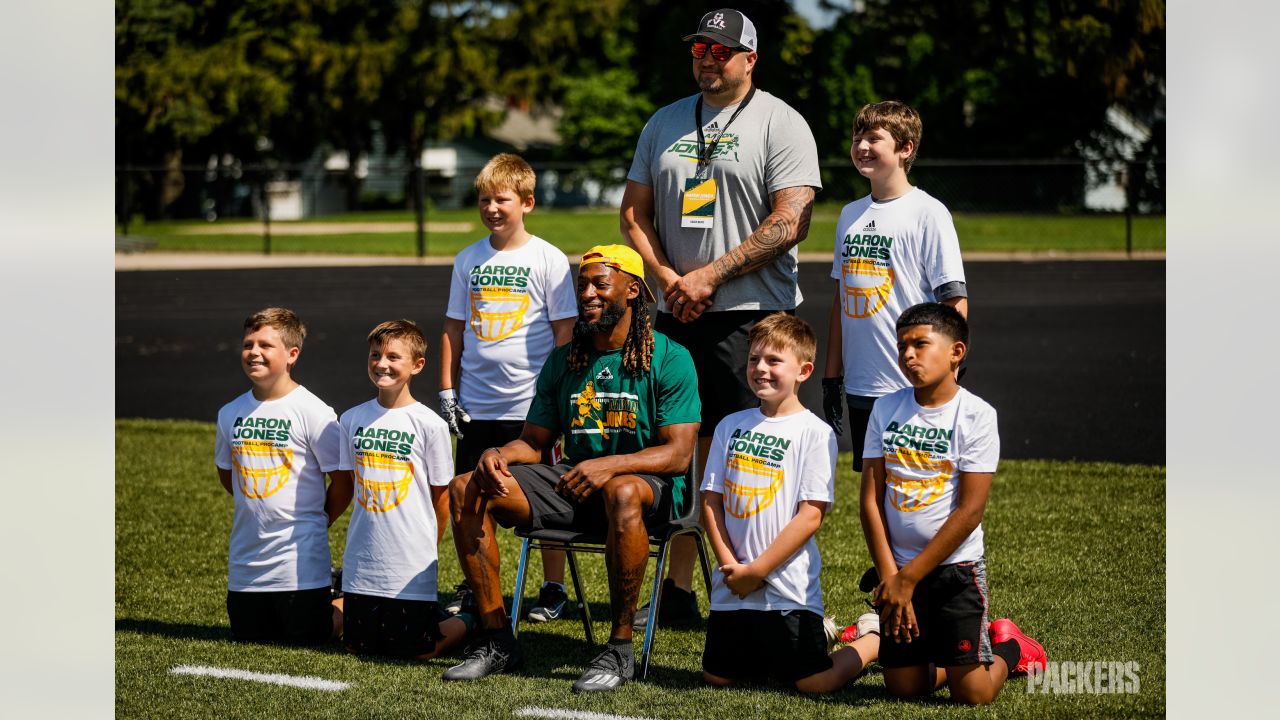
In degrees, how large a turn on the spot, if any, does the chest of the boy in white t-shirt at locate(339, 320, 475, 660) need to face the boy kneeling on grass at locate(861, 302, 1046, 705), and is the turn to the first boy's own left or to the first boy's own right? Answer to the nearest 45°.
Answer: approximately 90° to the first boy's own left

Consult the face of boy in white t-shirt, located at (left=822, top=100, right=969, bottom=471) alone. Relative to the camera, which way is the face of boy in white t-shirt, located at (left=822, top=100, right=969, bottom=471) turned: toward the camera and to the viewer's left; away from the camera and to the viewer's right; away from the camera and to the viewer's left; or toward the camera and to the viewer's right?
toward the camera and to the viewer's left

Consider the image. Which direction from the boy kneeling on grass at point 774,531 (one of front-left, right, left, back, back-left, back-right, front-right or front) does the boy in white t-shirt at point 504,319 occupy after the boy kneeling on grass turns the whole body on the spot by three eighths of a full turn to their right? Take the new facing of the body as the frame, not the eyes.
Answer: front-left

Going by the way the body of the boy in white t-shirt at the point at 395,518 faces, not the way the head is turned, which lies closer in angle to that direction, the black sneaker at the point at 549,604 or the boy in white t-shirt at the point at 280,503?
the boy in white t-shirt

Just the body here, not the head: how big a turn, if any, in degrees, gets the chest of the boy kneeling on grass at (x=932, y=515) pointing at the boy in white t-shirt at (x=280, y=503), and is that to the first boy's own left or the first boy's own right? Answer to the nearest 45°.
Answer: approximately 45° to the first boy's own right

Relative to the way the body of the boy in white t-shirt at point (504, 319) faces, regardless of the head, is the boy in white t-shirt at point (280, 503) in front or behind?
in front

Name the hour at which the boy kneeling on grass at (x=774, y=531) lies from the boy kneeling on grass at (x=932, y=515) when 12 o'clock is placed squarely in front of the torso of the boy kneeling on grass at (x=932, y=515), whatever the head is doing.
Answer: the boy kneeling on grass at (x=774, y=531) is roughly at 2 o'clock from the boy kneeling on grass at (x=932, y=515).

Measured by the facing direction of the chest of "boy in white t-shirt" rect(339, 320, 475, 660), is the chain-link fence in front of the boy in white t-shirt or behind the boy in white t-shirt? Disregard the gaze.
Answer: behind

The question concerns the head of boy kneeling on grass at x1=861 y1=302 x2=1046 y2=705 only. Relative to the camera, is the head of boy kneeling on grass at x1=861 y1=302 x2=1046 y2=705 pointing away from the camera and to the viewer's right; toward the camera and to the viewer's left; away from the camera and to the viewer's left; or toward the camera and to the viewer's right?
toward the camera and to the viewer's left

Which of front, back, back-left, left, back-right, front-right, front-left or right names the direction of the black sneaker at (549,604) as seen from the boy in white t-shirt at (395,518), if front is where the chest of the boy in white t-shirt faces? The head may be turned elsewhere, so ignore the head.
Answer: back

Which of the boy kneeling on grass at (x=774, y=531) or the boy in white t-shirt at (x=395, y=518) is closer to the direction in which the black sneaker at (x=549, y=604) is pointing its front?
the boy in white t-shirt
